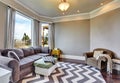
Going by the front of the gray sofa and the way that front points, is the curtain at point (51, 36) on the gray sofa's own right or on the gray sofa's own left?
on the gray sofa's own left

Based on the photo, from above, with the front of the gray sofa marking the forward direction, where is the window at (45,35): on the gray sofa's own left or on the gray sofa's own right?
on the gray sofa's own left

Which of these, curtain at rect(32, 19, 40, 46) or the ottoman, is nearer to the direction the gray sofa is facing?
the ottoman

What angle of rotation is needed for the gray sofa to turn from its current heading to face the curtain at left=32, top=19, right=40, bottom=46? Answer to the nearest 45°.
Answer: approximately 135° to its left

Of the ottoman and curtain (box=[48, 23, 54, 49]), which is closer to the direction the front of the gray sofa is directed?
the ottoman

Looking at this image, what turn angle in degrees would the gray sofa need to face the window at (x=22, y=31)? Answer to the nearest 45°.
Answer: approximately 135° to its left

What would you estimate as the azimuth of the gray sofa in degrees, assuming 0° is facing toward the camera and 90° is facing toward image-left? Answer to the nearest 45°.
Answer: approximately 315°
